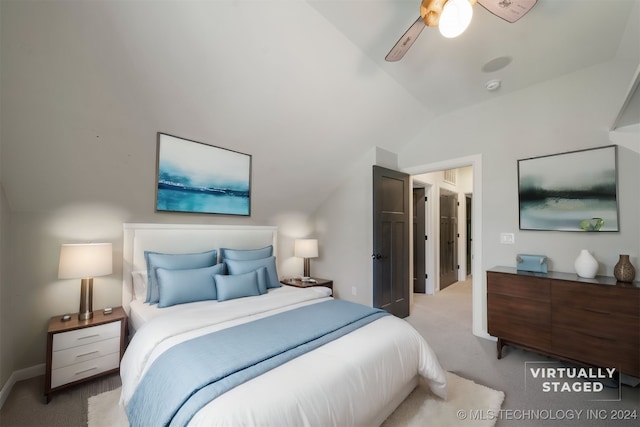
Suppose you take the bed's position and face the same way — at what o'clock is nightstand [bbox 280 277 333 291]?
The nightstand is roughly at 8 o'clock from the bed.

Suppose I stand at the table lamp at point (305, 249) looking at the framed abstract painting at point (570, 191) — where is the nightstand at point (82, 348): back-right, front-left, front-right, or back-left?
back-right

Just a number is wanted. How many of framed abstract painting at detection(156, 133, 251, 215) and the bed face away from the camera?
0

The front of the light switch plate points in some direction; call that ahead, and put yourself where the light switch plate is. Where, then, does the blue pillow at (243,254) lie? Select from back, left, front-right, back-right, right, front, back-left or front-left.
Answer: front-right

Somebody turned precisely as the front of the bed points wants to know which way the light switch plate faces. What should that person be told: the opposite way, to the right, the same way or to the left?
to the right

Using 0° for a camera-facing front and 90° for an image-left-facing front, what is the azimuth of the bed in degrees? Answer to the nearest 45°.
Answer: approximately 315°

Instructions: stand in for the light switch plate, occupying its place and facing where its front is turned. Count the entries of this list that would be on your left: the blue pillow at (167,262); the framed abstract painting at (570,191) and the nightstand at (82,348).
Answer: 1

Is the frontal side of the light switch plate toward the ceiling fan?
yes

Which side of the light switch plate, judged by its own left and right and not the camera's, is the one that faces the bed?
front

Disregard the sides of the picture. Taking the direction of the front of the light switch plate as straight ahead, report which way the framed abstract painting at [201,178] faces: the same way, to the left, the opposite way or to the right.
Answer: to the left
